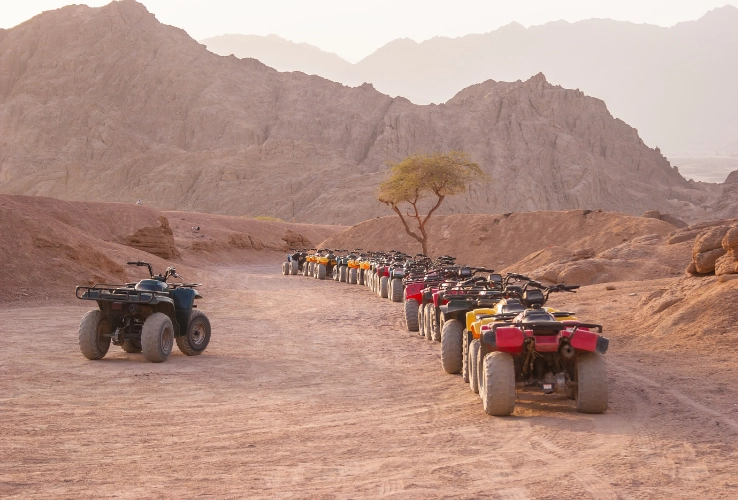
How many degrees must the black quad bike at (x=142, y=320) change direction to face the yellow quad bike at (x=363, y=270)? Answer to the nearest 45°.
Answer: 0° — it already faces it

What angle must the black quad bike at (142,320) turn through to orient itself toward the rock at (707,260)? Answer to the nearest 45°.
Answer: approximately 45° to its right

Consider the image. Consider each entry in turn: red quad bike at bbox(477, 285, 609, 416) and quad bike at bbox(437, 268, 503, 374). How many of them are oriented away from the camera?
2

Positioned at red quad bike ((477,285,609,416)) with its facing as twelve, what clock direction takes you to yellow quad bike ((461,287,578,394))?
The yellow quad bike is roughly at 11 o'clock from the red quad bike.

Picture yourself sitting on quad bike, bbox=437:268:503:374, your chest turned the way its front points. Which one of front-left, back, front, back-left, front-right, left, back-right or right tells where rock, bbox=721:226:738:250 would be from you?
front-right

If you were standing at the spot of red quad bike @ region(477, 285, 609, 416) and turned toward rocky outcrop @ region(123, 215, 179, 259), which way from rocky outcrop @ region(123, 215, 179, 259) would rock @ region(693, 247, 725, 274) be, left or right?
right

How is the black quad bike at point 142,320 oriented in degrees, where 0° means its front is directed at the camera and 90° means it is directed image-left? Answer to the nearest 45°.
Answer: approximately 225°

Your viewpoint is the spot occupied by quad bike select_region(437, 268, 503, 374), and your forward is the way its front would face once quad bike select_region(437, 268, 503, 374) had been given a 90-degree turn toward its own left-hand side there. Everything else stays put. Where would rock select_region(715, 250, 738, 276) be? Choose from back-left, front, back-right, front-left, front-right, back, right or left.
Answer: back-right

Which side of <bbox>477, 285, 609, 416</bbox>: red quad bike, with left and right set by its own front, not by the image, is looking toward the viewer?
back

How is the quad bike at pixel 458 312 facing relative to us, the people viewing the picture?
facing away from the viewer

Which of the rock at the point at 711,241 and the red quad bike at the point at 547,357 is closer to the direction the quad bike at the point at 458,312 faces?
the rock

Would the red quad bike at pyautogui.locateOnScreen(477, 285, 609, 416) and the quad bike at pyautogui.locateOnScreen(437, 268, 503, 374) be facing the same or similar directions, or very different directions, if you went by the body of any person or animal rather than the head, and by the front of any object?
same or similar directions

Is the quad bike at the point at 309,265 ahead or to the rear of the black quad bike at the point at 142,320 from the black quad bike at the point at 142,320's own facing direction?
ahead

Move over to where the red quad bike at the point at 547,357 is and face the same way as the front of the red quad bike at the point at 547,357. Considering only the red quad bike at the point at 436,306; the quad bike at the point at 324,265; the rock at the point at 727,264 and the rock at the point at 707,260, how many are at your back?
0

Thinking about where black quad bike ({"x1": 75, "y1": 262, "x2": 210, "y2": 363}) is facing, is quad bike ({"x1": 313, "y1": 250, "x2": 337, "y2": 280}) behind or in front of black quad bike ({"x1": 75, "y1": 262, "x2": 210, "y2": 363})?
in front
